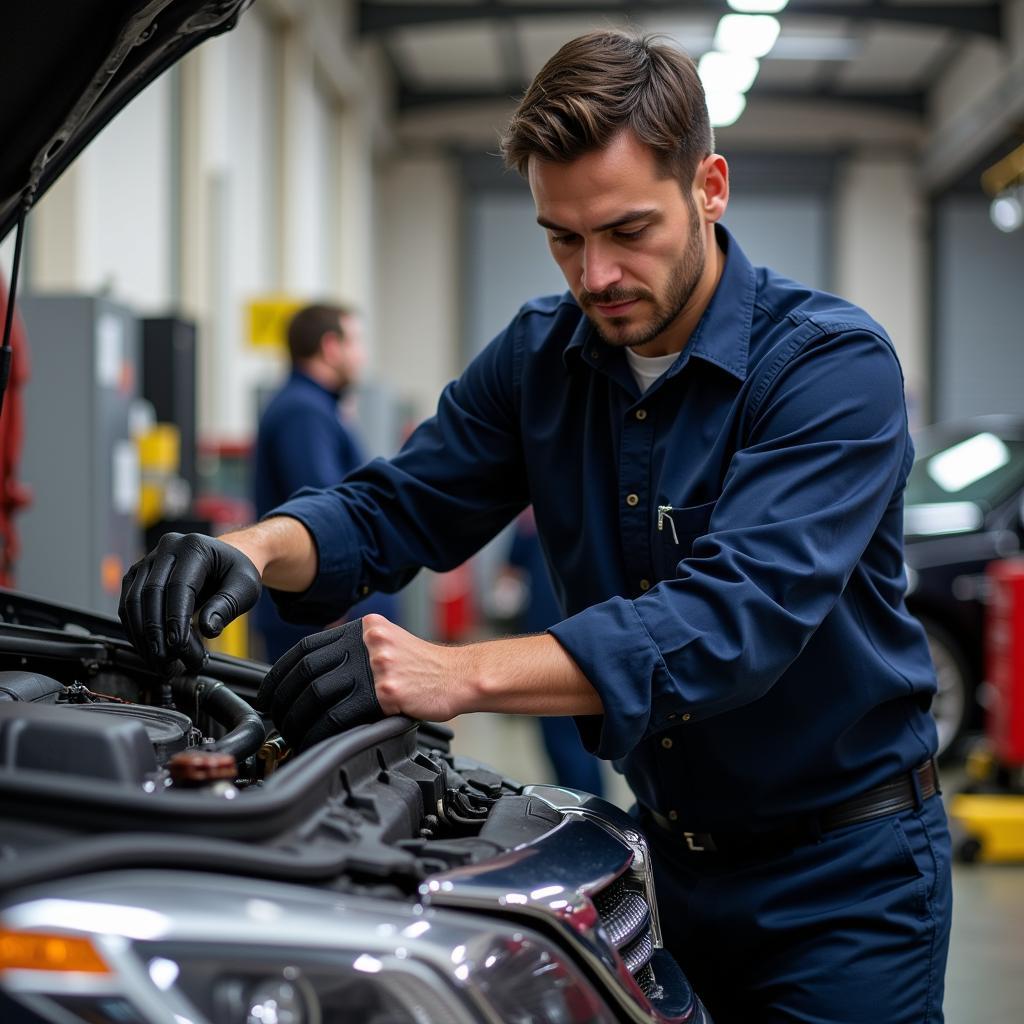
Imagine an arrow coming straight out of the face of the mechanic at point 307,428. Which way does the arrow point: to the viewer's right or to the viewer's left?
to the viewer's right

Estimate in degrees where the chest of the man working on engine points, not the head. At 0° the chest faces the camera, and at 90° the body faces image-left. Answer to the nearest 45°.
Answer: approximately 45°

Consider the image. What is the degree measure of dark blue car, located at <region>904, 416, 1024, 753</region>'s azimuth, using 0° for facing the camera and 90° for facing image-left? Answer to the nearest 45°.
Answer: approximately 45°

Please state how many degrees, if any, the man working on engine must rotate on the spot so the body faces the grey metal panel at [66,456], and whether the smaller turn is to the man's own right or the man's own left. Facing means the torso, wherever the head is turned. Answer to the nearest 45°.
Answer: approximately 90° to the man's own right

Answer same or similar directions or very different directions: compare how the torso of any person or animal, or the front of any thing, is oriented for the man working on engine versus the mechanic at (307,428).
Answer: very different directions

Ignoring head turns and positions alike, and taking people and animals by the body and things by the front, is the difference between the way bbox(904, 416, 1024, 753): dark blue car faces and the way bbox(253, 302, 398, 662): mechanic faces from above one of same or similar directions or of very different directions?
very different directions

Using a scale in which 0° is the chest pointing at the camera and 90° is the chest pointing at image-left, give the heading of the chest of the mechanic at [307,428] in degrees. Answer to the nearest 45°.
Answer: approximately 225°
